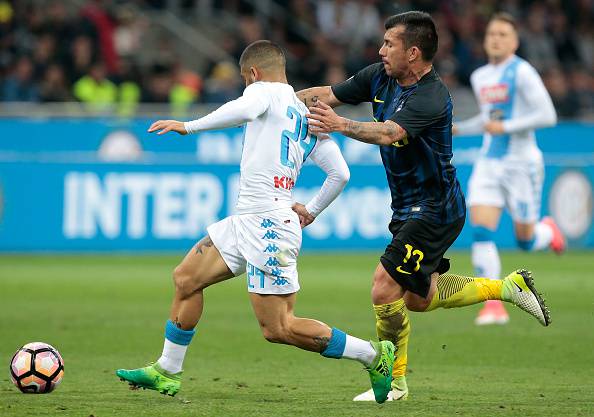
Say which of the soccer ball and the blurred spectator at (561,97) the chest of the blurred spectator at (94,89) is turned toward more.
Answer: the soccer ball

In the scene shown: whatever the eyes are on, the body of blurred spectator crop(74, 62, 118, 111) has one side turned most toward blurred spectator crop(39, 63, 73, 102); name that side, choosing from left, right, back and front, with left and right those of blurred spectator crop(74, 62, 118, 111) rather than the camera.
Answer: right

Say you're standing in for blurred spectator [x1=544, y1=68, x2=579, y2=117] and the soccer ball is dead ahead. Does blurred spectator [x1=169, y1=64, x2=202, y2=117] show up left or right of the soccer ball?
right

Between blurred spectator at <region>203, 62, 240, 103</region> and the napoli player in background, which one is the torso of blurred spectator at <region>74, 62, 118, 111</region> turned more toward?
the napoli player in background

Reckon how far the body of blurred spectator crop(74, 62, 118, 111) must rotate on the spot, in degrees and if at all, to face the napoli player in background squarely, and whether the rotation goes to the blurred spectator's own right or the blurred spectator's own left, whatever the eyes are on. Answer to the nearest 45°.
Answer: approximately 45° to the blurred spectator's own left

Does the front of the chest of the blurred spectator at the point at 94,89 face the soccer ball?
yes

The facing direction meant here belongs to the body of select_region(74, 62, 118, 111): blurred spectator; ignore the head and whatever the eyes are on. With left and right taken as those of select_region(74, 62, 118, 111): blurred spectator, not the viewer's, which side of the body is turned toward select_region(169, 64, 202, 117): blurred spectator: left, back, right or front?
left

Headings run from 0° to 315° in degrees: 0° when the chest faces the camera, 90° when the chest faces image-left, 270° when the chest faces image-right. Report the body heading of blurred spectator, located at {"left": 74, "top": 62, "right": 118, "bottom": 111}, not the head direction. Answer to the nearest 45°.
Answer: approximately 0°

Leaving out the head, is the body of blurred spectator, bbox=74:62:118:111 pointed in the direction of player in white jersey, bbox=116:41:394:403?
yes
